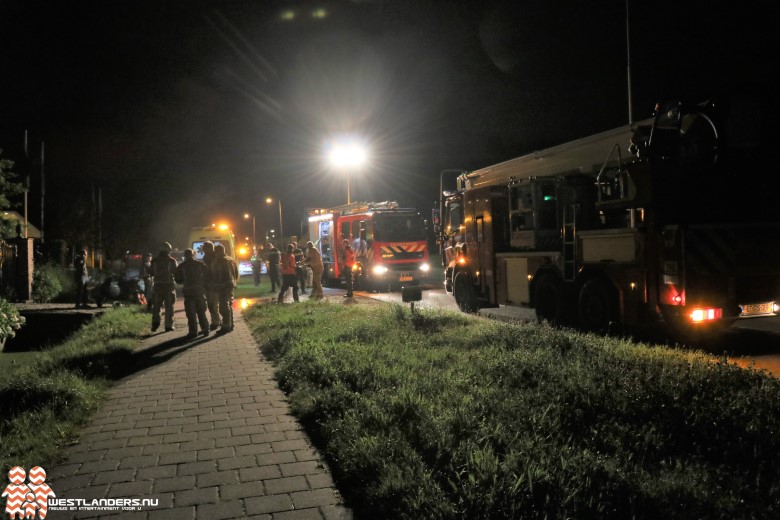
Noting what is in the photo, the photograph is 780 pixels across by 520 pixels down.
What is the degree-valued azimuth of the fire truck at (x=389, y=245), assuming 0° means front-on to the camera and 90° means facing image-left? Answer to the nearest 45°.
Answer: approximately 315°

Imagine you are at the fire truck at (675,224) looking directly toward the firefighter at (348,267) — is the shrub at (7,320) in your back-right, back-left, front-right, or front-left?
front-left

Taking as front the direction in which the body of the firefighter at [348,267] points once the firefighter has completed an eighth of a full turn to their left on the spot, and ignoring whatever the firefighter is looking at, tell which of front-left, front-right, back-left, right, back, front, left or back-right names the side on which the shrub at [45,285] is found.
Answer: front-right

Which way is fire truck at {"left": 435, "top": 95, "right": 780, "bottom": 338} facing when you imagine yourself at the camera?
facing away from the viewer and to the left of the viewer

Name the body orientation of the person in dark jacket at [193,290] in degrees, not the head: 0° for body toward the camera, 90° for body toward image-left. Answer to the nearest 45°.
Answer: approximately 180°

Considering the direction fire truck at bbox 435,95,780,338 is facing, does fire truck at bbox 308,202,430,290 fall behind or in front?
in front

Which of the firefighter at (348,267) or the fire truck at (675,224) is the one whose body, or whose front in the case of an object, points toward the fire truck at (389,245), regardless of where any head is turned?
the fire truck at (675,224)
